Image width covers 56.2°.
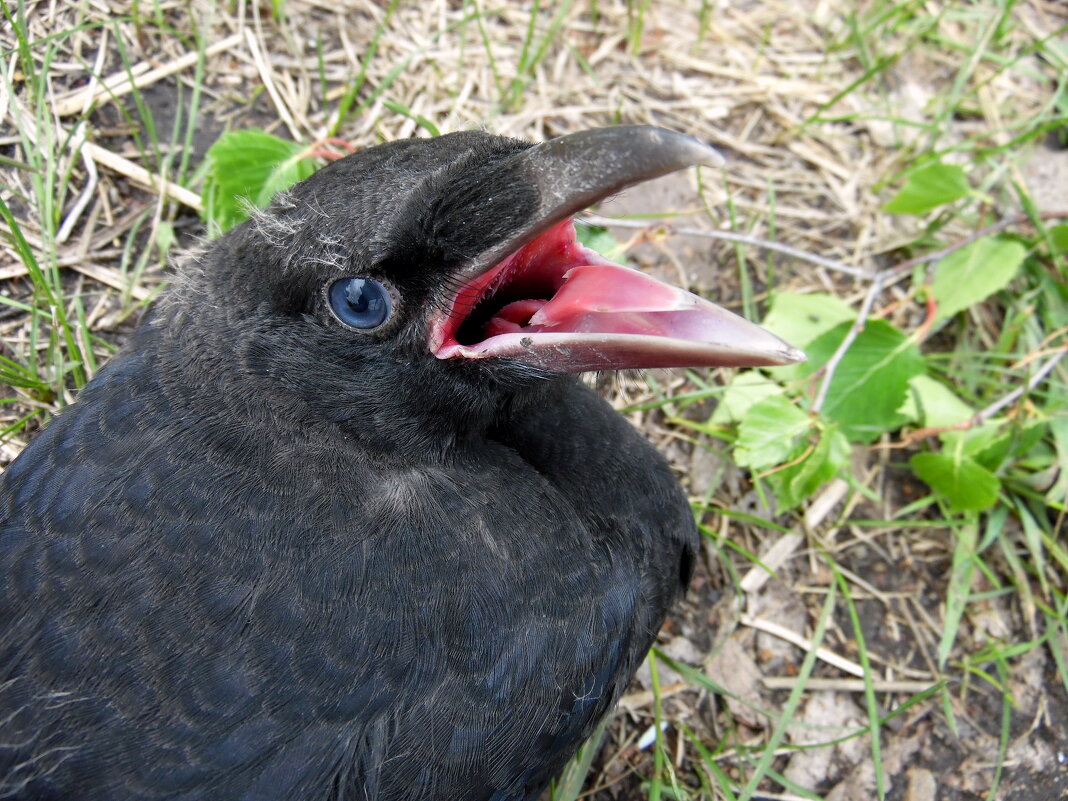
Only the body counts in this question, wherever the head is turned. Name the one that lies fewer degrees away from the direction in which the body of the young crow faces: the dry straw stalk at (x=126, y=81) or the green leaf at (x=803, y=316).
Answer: the green leaf

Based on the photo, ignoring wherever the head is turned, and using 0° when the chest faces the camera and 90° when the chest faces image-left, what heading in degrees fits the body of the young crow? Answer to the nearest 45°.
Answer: approximately 270°

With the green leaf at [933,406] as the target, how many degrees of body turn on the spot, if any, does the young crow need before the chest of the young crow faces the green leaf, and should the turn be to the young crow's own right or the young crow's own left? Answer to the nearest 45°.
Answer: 0° — it already faces it

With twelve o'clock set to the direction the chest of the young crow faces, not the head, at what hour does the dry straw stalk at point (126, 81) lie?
The dry straw stalk is roughly at 9 o'clock from the young crow.

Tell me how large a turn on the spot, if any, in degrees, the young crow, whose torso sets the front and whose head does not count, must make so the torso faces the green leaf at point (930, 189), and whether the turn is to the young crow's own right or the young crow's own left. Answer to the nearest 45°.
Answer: approximately 45° to the young crow's own left

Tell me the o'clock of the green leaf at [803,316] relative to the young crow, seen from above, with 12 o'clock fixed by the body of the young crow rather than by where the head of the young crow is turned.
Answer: The green leaf is roughly at 11 o'clock from the young crow.

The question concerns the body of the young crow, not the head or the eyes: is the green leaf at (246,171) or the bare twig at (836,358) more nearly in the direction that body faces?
the bare twig

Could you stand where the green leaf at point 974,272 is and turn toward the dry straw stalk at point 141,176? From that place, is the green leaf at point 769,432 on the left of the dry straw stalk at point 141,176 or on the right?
left

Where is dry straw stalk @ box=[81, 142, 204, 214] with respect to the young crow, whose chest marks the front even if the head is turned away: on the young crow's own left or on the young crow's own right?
on the young crow's own left

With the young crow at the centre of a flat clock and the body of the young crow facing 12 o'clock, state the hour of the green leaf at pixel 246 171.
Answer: The green leaf is roughly at 9 o'clock from the young crow.

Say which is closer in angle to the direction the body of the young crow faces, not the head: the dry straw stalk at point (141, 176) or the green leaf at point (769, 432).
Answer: the green leaf

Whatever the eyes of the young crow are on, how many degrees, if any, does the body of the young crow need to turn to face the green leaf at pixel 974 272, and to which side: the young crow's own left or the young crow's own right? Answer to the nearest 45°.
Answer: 0° — it already faces it

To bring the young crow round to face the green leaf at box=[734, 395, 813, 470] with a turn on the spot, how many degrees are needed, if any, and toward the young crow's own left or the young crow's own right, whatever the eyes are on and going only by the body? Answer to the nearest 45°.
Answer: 0° — it already faces it
